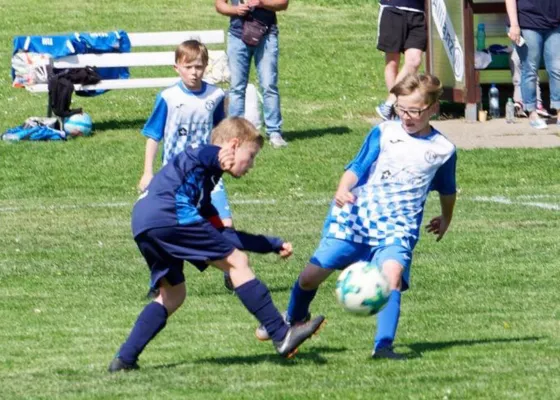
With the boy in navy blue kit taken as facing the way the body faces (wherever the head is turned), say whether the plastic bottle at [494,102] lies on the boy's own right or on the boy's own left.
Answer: on the boy's own left

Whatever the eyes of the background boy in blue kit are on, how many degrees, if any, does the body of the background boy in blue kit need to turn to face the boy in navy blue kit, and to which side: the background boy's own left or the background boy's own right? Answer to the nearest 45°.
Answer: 0° — they already face them

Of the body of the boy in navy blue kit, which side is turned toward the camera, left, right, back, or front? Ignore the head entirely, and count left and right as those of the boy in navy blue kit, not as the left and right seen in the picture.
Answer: right

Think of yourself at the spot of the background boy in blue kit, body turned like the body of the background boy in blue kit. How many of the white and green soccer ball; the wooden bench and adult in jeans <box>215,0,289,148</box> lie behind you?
2

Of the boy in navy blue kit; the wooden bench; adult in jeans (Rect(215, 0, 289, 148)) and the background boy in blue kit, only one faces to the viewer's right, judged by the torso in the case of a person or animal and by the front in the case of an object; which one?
the boy in navy blue kit

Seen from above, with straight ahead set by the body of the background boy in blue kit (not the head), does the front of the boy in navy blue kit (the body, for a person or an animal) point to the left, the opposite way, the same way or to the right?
to the left

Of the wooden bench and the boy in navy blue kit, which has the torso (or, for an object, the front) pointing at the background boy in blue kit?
the wooden bench

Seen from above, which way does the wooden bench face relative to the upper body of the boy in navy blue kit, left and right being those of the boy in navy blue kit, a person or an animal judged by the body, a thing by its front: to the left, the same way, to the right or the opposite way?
to the right

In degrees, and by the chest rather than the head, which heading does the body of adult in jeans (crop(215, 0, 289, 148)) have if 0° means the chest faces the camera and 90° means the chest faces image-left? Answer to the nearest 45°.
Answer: approximately 0°

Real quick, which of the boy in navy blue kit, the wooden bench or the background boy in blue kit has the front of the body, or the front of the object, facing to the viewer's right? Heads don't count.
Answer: the boy in navy blue kit
